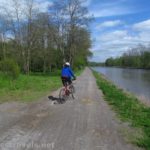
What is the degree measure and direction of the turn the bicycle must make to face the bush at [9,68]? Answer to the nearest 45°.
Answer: approximately 90° to its left

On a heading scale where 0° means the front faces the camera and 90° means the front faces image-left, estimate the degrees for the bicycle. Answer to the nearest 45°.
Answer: approximately 225°
